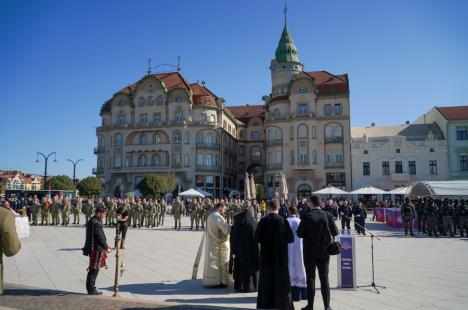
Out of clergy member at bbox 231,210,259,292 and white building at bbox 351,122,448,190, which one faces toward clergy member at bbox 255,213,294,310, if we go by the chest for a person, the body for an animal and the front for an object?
the white building

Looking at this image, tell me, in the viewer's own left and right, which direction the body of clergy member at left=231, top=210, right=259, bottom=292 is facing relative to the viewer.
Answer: facing away from the viewer

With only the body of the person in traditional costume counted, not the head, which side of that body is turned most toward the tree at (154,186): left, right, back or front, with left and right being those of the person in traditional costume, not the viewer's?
left

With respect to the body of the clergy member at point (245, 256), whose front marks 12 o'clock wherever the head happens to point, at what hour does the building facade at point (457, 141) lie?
The building facade is roughly at 1 o'clock from the clergy member.

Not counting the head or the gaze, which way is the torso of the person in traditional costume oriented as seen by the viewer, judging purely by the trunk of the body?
to the viewer's right

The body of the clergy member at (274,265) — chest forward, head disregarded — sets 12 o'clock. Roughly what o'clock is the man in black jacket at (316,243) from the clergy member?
The man in black jacket is roughly at 3 o'clock from the clergy member.

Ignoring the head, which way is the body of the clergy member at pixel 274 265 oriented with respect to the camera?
away from the camera
